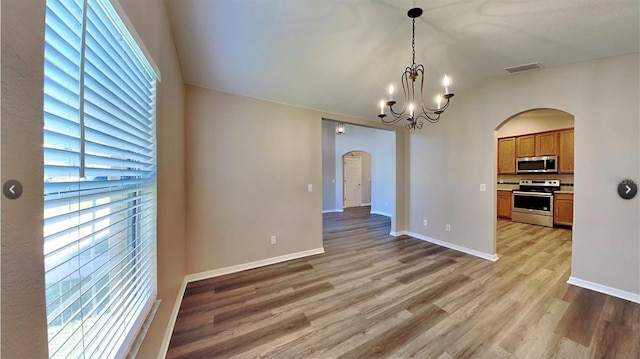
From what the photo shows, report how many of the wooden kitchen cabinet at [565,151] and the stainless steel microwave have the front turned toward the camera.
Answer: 2

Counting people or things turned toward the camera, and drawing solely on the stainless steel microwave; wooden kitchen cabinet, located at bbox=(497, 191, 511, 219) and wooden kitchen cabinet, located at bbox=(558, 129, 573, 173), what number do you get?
3

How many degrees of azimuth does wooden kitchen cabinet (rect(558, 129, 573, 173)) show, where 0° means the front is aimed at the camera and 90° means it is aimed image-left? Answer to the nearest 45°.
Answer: approximately 0°

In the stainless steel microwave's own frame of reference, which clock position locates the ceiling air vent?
The ceiling air vent is roughly at 12 o'clock from the stainless steel microwave.

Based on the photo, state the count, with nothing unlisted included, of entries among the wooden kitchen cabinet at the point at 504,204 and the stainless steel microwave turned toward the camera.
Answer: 2

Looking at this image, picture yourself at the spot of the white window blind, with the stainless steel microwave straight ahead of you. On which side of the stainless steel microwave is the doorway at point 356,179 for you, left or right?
left

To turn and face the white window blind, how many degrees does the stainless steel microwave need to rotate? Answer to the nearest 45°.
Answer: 0° — it already faces it

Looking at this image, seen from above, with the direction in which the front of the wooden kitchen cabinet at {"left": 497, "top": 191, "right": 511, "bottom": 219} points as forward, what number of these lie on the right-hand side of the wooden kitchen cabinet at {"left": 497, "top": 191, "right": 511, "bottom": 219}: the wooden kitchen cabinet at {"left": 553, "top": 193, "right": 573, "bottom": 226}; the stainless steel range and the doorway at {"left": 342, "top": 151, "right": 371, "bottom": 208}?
1
